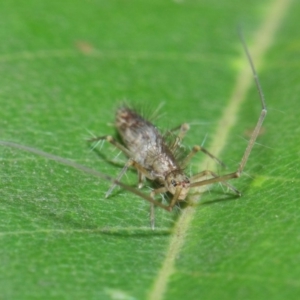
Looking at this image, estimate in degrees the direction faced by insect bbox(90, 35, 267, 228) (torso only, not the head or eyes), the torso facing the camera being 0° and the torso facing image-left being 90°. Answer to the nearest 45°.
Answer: approximately 315°
